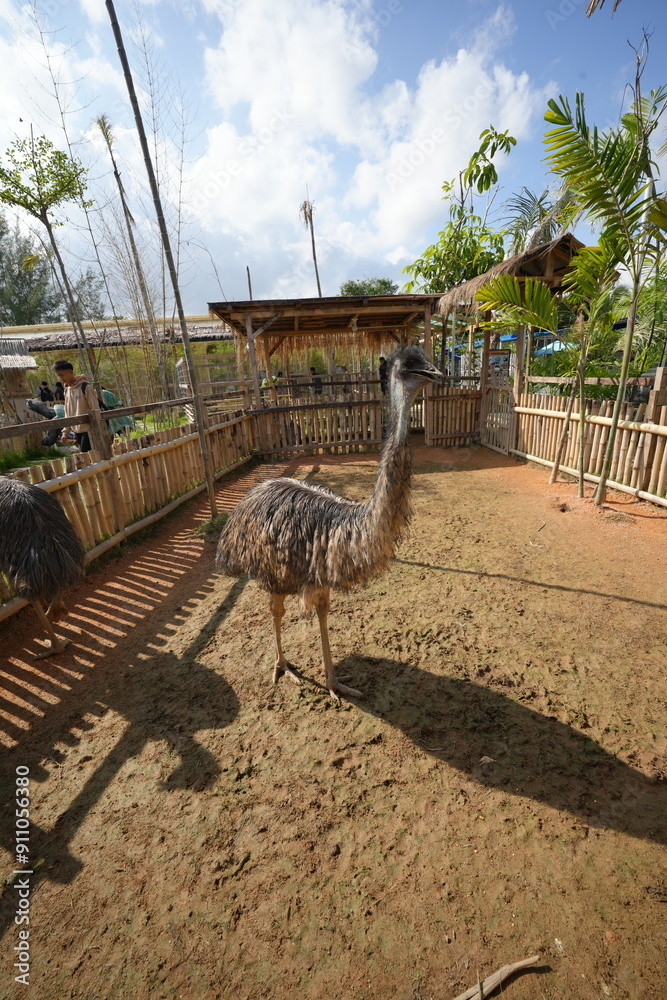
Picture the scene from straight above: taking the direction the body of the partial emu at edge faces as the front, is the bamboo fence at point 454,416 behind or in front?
behind

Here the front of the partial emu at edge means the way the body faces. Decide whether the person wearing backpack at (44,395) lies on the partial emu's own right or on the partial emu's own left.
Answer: on the partial emu's own right

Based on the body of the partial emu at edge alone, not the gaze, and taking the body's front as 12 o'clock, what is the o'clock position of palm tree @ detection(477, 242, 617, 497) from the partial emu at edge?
The palm tree is roughly at 6 o'clock from the partial emu at edge.

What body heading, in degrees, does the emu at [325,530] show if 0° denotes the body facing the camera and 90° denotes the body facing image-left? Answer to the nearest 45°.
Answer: approximately 270°

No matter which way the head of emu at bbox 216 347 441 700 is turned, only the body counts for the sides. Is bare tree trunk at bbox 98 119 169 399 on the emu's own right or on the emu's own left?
on the emu's own left

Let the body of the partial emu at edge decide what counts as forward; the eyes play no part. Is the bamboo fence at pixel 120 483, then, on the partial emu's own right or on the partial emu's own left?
on the partial emu's own right

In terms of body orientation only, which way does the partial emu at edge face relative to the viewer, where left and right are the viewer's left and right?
facing to the left of the viewer

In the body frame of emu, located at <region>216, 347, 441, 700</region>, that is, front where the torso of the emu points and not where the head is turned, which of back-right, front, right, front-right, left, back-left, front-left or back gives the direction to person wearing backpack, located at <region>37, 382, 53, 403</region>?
back-left

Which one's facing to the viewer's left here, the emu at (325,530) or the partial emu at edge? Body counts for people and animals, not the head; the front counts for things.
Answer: the partial emu at edge

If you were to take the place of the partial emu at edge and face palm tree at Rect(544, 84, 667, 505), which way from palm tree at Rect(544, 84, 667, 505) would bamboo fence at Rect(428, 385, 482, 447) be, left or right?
left

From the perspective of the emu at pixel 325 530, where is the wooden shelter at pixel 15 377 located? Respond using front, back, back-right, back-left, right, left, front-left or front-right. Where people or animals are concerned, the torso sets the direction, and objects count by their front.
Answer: back-left

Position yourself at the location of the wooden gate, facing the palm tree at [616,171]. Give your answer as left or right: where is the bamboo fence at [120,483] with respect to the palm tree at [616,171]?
right

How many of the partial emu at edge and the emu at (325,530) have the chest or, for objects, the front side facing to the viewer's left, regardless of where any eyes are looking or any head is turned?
1
